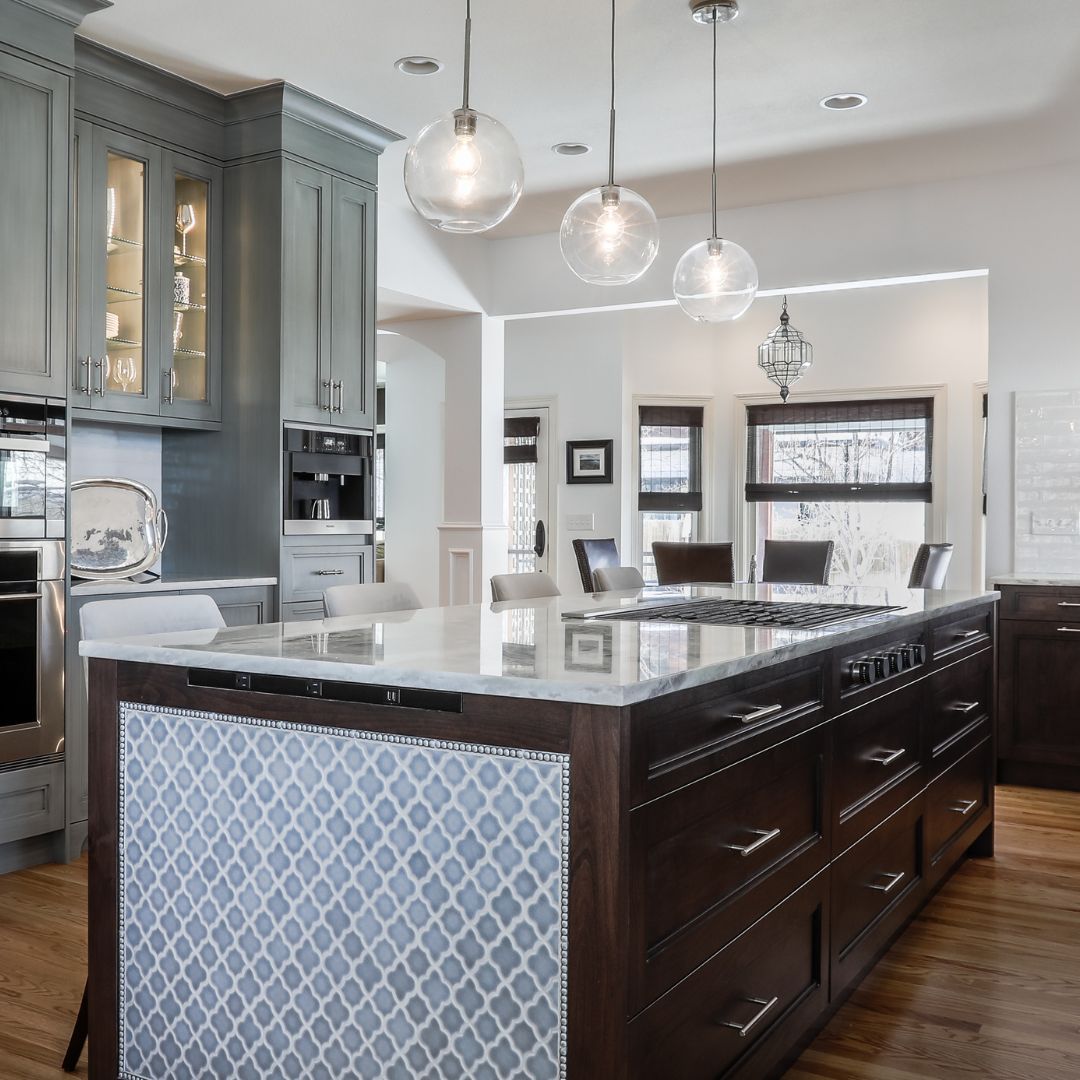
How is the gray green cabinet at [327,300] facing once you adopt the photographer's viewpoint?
facing the viewer and to the right of the viewer

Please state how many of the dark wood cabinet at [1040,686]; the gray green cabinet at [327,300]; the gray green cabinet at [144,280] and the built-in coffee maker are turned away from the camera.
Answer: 0

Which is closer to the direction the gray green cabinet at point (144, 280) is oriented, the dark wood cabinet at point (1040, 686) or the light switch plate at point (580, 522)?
the dark wood cabinet

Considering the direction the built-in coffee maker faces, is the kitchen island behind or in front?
in front

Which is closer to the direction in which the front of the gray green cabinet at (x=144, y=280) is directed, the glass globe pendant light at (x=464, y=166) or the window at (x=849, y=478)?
the glass globe pendant light

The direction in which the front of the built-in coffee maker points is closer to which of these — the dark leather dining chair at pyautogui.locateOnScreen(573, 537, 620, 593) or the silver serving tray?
the dark leather dining chair

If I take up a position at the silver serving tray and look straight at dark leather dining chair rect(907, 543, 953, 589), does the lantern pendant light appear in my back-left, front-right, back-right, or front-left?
front-left

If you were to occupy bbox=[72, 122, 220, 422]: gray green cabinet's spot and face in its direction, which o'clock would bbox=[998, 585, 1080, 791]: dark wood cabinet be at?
The dark wood cabinet is roughly at 11 o'clock from the gray green cabinet.

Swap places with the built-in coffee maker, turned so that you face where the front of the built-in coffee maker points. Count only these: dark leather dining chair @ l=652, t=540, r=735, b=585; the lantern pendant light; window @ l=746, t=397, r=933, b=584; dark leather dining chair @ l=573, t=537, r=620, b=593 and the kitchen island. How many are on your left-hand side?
4

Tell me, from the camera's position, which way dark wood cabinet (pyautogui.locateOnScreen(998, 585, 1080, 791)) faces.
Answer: facing the viewer

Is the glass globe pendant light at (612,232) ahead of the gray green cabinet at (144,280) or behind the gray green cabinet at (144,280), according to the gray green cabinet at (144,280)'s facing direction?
ahead

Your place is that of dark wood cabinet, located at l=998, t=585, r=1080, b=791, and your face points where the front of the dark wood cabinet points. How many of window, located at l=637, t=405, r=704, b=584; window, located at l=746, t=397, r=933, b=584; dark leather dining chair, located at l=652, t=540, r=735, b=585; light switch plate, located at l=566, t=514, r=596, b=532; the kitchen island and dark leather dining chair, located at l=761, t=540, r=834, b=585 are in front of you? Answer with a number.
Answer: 1

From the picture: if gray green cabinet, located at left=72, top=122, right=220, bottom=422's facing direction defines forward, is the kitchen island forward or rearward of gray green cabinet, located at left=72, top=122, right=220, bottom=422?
forward

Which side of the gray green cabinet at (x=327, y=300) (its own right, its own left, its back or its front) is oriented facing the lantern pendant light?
left

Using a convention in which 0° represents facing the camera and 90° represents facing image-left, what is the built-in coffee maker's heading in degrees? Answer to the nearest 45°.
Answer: approximately 315°

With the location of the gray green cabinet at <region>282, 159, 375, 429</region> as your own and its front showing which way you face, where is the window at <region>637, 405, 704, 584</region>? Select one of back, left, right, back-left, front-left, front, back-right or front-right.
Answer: left
